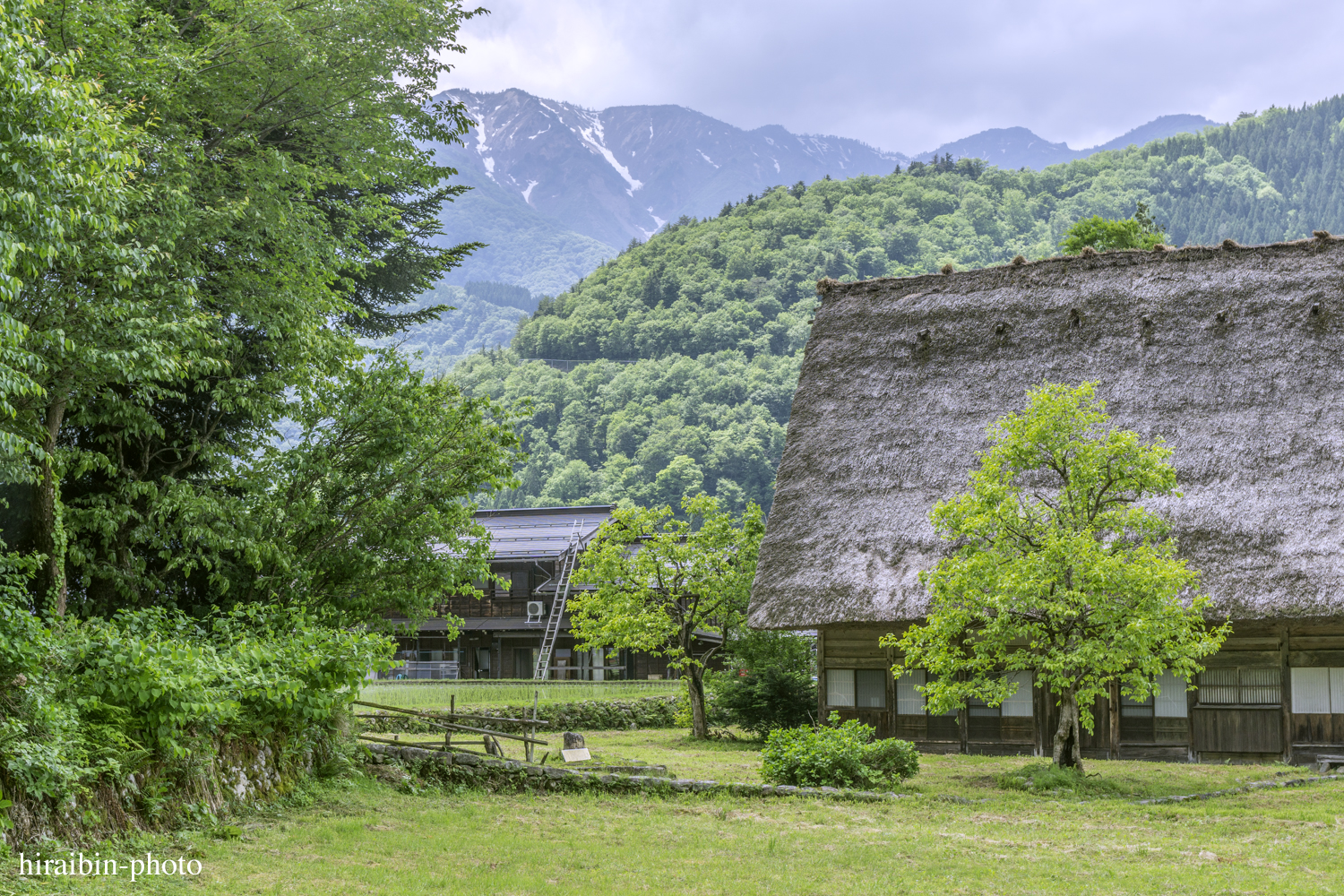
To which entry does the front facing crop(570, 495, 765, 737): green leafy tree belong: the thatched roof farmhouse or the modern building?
the modern building

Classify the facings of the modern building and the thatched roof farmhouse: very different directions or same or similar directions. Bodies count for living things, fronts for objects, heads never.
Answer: same or similar directions

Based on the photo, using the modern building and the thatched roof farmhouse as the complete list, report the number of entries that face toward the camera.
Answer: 2

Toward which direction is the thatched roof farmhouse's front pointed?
toward the camera

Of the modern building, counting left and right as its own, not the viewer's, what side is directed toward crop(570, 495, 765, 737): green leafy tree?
front

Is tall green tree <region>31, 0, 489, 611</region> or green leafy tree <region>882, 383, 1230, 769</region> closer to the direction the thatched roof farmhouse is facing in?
the green leafy tree

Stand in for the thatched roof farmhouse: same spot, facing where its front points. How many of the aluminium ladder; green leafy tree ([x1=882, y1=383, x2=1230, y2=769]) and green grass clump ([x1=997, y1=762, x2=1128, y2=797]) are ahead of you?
2

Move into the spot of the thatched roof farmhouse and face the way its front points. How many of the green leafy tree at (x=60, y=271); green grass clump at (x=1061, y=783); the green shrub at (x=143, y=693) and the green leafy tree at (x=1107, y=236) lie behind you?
1

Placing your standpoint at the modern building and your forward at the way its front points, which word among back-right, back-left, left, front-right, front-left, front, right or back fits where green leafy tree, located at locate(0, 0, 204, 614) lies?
front

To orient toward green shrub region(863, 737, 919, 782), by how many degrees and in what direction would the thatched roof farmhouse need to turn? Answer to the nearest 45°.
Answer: approximately 45° to its right

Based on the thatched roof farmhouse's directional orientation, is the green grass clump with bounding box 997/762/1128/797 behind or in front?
in front

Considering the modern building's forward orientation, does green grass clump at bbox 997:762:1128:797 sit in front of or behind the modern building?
in front

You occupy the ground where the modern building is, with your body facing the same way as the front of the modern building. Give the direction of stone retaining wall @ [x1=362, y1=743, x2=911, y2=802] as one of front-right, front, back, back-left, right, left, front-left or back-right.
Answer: front

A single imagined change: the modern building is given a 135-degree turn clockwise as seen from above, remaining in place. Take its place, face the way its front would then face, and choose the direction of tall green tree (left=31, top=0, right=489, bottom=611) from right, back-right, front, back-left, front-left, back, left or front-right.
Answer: back-left

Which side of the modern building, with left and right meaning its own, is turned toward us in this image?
front
